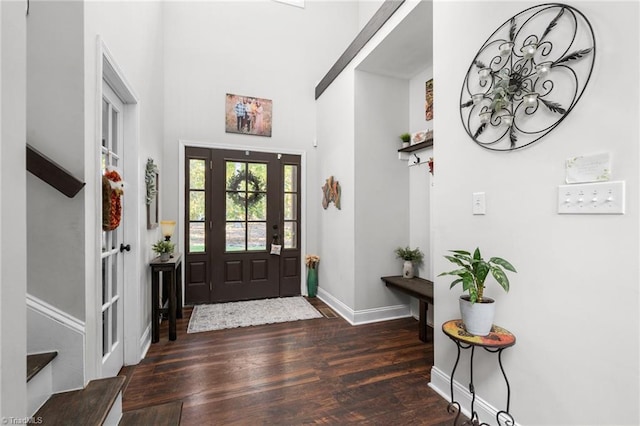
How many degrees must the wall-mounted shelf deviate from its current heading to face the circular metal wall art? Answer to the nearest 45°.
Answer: approximately 45° to its left

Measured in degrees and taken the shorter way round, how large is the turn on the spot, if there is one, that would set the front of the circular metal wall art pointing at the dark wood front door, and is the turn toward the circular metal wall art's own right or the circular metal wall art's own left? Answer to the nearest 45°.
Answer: approximately 45° to the circular metal wall art's own right

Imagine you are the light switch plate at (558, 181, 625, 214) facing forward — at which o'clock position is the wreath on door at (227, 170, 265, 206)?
The wreath on door is roughly at 2 o'clock from the light switch plate.

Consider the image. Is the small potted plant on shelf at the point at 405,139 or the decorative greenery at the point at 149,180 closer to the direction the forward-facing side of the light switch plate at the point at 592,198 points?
the decorative greenery

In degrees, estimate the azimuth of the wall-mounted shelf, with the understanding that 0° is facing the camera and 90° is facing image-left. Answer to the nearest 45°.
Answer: approximately 45°

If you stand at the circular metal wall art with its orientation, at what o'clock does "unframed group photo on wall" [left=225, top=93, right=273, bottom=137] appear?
The unframed group photo on wall is roughly at 2 o'clock from the circular metal wall art.

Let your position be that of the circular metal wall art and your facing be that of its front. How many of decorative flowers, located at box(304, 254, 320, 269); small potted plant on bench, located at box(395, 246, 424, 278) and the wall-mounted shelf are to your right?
3

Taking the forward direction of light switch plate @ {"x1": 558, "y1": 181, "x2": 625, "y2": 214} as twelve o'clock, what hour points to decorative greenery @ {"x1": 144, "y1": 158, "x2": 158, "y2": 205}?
The decorative greenery is roughly at 1 o'clock from the light switch plate.

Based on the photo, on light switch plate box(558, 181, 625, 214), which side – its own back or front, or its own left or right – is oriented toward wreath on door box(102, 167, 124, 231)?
front
